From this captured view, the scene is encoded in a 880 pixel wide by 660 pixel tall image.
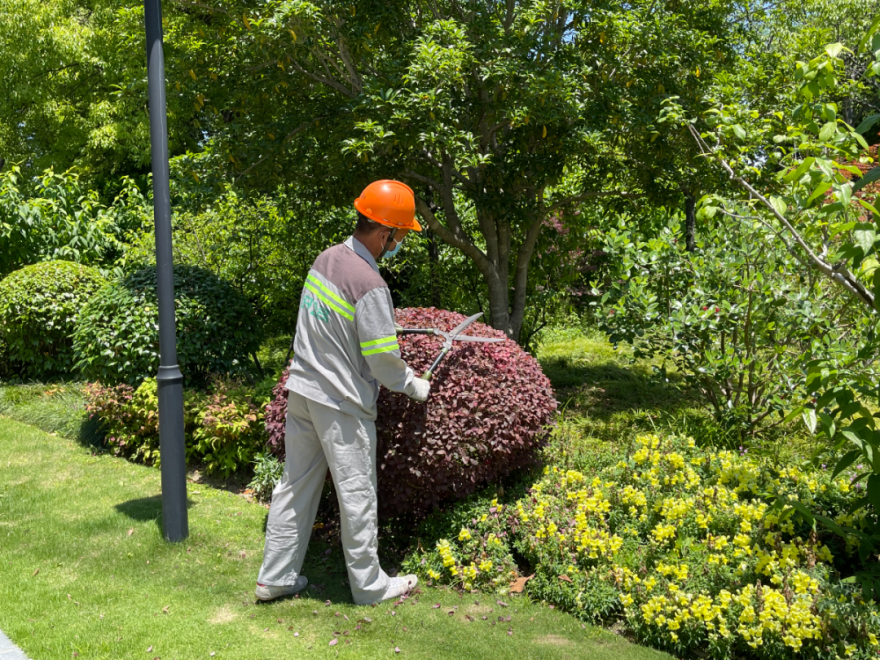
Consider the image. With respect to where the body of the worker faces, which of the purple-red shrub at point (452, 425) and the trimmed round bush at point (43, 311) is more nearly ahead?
the purple-red shrub

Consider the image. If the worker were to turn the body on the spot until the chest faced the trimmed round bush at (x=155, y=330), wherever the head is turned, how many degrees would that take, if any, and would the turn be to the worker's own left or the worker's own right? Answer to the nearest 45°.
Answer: approximately 90° to the worker's own left

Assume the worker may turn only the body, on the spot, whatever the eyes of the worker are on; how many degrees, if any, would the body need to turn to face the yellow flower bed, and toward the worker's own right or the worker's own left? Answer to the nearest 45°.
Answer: approximately 45° to the worker's own right

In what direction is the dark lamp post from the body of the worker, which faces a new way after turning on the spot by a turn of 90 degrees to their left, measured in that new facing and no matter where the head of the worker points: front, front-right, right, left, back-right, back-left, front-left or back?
front

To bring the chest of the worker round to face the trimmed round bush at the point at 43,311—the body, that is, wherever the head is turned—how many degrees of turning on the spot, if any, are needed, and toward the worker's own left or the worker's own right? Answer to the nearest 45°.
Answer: approximately 90° to the worker's own left

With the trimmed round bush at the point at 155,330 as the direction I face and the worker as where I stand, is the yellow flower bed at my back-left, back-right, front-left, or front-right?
back-right

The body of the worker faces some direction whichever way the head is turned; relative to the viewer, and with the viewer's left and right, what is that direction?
facing away from the viewer and to the right of the viewer

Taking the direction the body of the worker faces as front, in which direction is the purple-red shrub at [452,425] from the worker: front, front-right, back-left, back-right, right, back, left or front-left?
front
